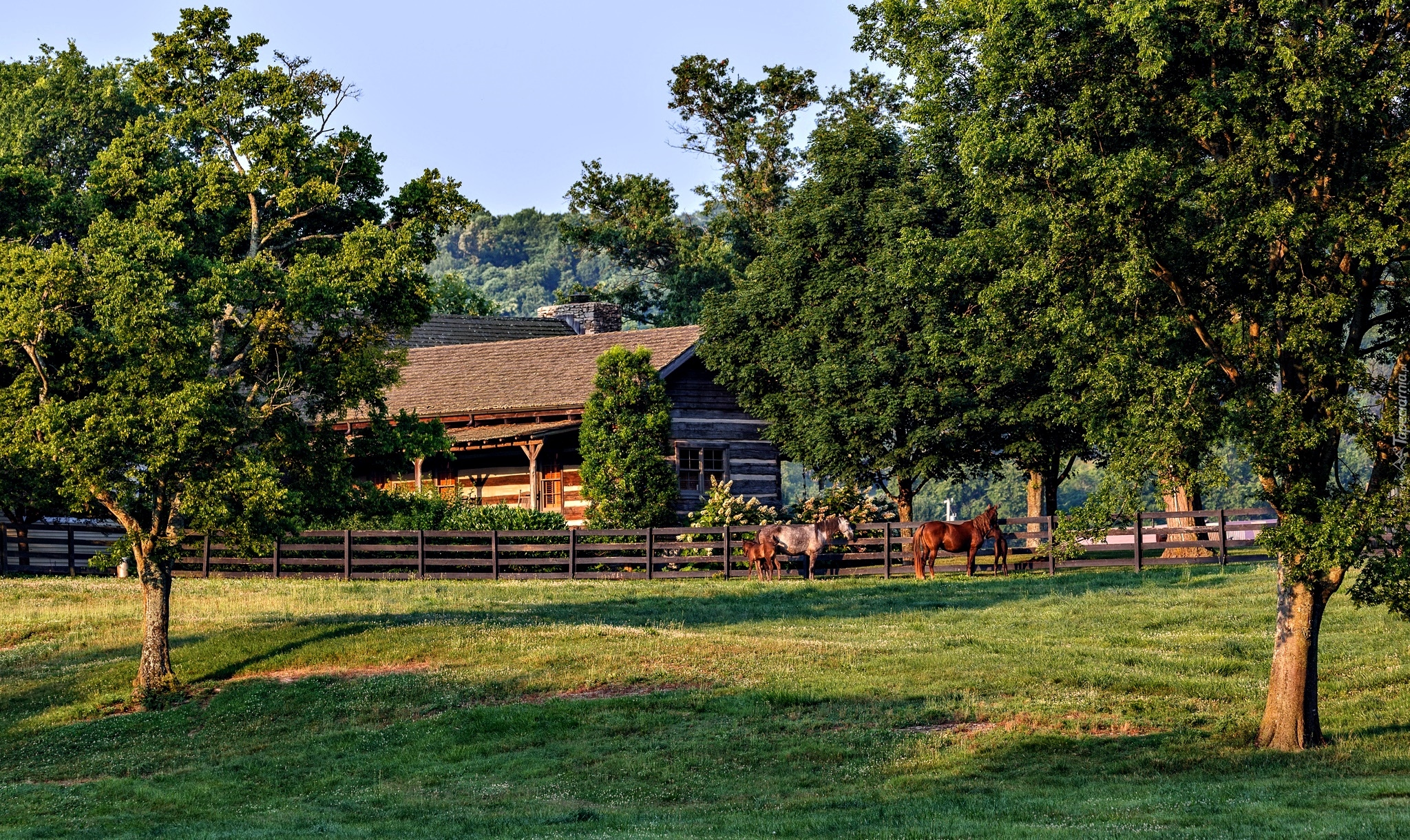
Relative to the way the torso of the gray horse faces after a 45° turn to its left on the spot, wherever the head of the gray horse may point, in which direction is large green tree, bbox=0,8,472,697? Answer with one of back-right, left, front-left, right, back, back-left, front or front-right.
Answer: back

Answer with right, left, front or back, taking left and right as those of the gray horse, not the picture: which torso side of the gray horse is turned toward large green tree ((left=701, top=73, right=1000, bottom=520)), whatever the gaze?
left

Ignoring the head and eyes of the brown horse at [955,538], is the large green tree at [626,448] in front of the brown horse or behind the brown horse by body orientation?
behind

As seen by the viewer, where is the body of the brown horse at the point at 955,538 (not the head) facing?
to the viewer's right

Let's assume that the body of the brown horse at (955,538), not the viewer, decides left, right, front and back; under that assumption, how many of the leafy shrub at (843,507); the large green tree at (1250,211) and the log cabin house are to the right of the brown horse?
1

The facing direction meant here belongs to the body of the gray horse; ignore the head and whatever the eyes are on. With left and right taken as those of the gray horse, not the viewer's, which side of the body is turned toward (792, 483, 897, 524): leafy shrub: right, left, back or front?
left

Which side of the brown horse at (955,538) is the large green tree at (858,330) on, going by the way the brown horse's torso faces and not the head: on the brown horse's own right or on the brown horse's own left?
on the brown horse's own left

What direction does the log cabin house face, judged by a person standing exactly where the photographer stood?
facing the viewer and to the left of the viewer

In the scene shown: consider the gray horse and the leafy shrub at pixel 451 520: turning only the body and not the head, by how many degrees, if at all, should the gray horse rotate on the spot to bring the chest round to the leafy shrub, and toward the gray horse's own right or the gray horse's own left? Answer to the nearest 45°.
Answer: approximately 180°

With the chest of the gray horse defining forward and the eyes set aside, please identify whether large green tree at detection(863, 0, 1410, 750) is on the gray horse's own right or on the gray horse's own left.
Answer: on the gray horse's own right
